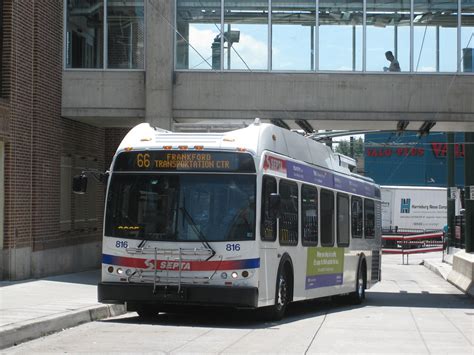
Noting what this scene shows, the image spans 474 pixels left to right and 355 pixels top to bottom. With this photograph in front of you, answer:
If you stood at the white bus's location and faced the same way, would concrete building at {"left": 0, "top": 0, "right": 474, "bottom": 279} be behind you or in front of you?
behind

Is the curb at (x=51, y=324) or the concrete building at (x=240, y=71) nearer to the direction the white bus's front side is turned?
the curb

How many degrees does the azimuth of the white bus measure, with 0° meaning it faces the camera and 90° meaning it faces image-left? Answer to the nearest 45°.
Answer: approximately 45°

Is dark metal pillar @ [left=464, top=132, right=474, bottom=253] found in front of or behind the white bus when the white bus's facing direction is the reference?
behind
